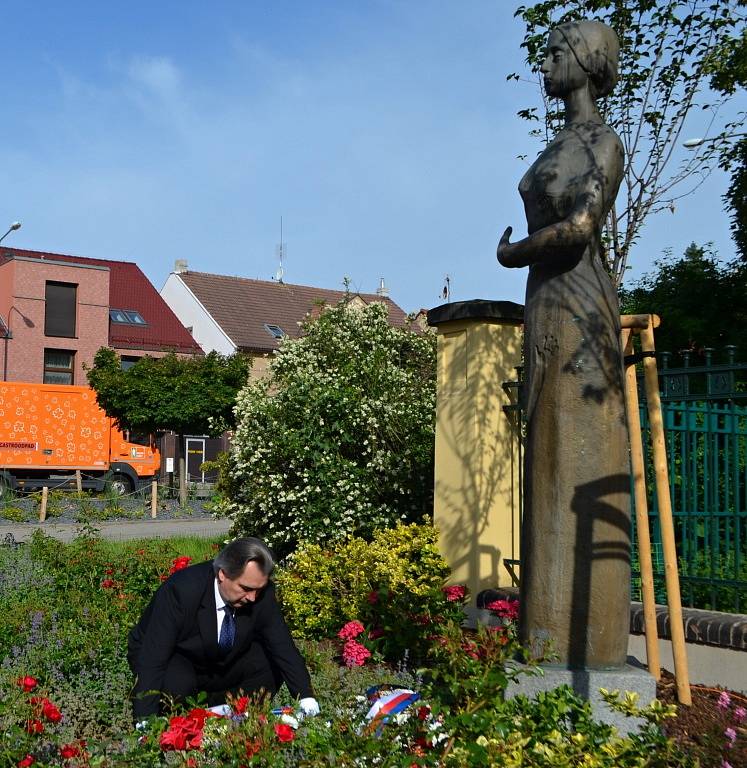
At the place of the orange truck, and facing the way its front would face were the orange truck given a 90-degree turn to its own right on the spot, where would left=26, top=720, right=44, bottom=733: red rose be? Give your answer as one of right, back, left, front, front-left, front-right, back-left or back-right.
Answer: front

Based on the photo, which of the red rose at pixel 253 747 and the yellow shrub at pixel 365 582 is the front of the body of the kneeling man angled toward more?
the red rose

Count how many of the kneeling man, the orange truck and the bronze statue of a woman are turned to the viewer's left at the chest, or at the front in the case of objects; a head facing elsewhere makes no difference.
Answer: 1

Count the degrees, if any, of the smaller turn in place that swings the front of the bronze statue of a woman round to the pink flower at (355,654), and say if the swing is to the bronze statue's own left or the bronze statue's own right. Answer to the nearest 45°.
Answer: approximately 45° to the bronze statue's own right

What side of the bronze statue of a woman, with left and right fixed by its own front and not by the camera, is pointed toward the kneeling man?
front

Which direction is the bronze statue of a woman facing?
to the viewer's left

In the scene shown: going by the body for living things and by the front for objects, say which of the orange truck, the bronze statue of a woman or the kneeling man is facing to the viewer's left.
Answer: the bronze statue of a woman

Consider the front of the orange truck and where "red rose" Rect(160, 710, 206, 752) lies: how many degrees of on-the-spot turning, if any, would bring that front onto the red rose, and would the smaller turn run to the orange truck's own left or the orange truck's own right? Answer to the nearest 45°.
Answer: approximately 90° to the orange truck's own right

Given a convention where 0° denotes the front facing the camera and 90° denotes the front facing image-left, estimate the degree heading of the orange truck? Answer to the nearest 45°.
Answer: approximately 270°

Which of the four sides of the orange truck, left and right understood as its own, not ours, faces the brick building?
left

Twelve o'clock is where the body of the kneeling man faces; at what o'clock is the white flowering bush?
The white flowering bush is roughly at 8 o'clock from the kneeling man.

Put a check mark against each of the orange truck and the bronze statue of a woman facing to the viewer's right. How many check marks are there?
1

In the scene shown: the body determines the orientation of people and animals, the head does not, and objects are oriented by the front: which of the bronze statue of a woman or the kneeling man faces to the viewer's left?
the bronze statue of a woman
